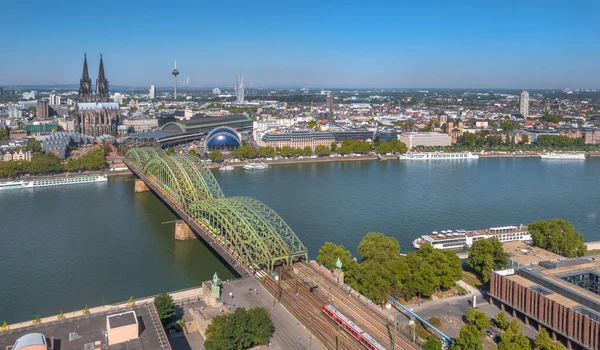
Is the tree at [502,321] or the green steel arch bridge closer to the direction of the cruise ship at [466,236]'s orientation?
the green steel arch bridge

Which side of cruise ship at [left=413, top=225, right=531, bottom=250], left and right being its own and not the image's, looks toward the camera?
left

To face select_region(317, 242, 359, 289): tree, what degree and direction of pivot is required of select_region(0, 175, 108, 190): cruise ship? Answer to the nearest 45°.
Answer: approximately 90° to its left

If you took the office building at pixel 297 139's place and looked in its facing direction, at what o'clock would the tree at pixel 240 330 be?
The tree is roughly at 12 o'clock from the office building.

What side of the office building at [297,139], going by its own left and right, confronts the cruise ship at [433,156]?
left

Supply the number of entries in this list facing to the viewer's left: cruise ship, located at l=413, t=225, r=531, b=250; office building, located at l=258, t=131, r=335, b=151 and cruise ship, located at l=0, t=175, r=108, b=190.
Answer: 2

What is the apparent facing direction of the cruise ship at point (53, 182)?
to the viewer's left

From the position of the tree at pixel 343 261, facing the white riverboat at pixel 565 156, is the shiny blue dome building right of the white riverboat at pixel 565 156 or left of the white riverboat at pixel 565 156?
left

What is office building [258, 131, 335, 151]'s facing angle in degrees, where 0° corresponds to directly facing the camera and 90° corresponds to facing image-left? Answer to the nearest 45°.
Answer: approximately 0°
